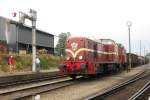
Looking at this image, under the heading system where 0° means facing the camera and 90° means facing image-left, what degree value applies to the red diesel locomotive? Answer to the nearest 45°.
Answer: approximately 45°
